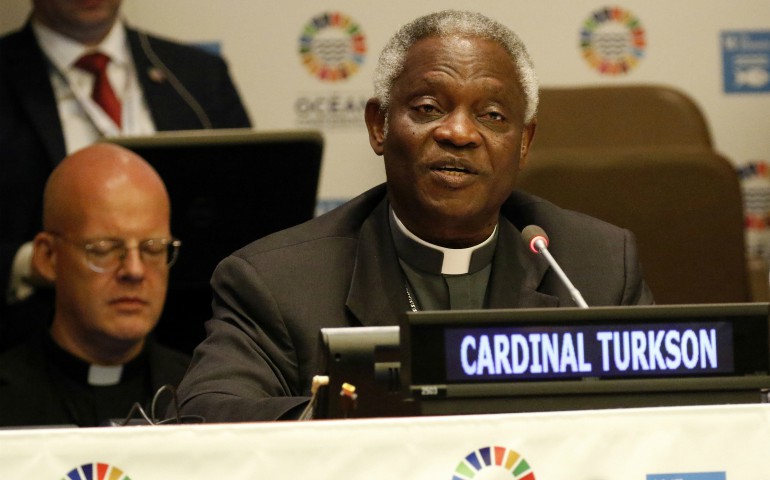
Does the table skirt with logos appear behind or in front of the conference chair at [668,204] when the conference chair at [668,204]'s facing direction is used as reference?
in front

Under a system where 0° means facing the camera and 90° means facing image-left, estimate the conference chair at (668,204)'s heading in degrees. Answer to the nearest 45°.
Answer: approximately 0°

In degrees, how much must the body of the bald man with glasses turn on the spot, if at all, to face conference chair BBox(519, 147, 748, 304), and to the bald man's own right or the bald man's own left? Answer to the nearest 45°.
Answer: approximately 45° to the bald man's own left

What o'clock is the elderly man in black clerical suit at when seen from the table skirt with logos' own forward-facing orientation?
The elderly man in black clerical suit is roughly at 6 o'clock from the table skirt with logos.

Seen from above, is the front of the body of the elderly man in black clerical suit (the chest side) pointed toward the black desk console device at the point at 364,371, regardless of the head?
yes

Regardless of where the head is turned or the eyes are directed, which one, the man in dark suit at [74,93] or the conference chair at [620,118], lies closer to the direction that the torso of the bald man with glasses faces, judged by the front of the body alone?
the conference chair
